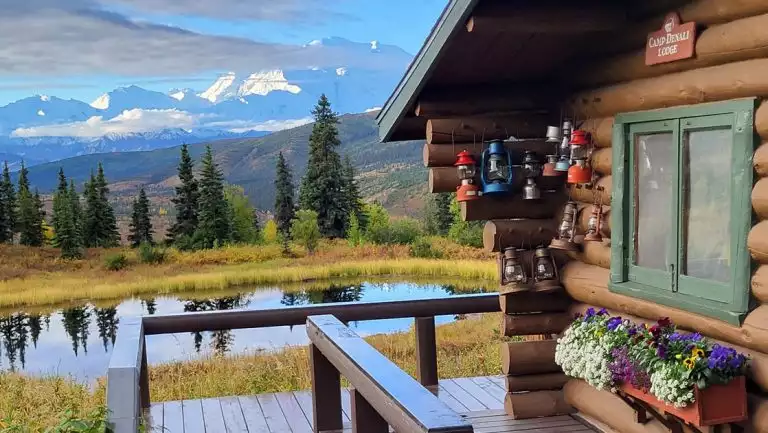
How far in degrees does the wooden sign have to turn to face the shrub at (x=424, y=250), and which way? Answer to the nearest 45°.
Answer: approximately 135° to its right

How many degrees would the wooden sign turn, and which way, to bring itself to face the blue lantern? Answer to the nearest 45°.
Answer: approximately 90° to its right

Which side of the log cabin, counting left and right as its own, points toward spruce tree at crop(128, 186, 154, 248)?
right

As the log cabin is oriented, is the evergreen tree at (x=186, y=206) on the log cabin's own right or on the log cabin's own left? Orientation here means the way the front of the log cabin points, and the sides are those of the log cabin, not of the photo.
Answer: on the log cabin's own right

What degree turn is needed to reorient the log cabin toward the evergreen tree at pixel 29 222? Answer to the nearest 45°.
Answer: approximately 90° to its right

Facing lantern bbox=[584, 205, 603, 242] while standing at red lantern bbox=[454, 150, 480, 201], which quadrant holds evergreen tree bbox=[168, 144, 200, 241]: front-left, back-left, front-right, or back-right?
back-left

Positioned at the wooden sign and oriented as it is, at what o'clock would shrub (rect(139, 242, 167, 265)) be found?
The shrub is roughly at 3 o'clock from the wooden sign.

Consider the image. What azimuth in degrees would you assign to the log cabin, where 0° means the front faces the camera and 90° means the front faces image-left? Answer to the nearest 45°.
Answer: approximately 45°

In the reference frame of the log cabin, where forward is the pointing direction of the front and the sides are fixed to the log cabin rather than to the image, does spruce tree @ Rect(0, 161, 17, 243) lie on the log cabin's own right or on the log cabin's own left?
on the log cabin's own right

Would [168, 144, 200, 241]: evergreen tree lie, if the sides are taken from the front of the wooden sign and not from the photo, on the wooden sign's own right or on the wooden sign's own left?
on the wooden sign's own right

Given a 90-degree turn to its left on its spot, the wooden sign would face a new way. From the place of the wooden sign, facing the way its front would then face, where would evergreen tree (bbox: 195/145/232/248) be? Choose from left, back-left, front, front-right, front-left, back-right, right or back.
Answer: back

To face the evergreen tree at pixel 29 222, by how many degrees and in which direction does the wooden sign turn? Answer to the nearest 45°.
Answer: approximately 90° to its right

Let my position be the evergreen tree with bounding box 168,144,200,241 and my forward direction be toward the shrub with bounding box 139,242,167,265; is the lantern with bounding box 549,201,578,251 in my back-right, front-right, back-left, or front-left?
front-left

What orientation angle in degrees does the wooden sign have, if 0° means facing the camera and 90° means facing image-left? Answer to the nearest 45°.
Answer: approximately 45°

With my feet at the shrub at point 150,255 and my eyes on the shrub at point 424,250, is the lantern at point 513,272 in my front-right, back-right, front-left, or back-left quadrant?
front-right
